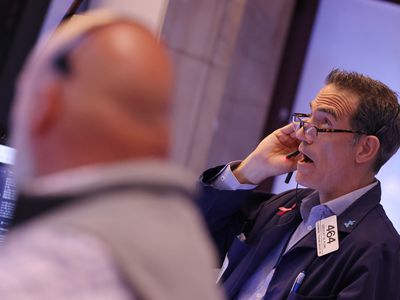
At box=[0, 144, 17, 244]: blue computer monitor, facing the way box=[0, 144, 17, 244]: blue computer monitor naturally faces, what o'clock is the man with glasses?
The man with glasses is roughly at 9 o'clock from the blue computer monitor.

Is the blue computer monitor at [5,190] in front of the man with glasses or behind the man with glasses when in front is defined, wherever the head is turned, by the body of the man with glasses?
in front

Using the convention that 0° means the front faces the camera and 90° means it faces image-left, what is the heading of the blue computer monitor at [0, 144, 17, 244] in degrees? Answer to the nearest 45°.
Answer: approximately 0°

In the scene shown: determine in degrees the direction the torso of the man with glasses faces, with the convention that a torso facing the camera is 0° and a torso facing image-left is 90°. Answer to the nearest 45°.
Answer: approximately 45°
